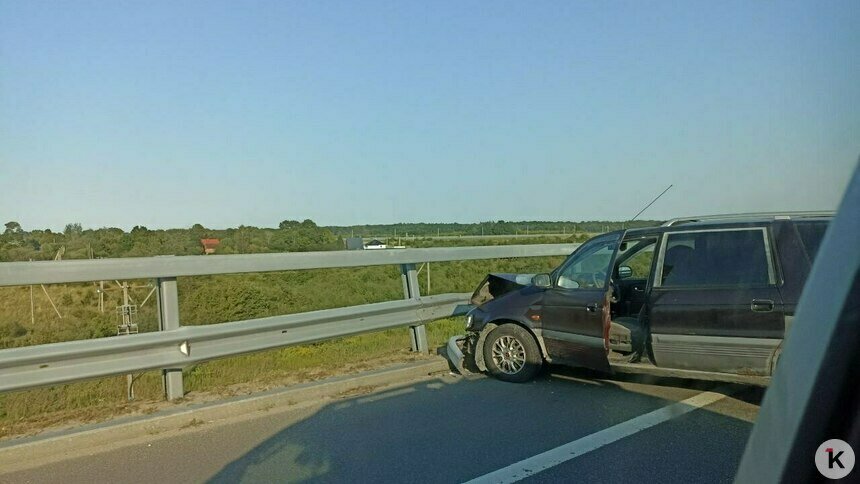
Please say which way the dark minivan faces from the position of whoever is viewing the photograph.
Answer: facing to the left of the viewer

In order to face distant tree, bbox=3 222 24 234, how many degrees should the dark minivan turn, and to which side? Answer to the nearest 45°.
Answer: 0° — it already faces it
